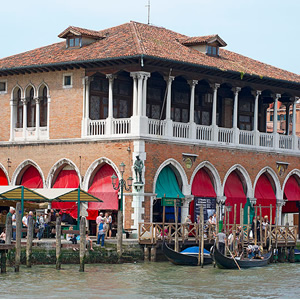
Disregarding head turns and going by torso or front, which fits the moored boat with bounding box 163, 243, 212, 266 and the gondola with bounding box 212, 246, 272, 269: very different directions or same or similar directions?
same or similar directions

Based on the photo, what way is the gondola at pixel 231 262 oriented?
to the viewer's right

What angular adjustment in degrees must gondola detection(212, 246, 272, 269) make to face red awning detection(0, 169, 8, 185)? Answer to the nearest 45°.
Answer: approximately 135° to its left

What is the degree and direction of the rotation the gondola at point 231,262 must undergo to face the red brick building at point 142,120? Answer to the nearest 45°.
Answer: approximately 135° to its left

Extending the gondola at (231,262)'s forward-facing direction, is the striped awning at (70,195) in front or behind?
behind

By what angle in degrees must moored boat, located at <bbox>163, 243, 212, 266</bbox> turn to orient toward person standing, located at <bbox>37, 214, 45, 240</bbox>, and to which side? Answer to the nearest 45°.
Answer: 0° — it already faces them

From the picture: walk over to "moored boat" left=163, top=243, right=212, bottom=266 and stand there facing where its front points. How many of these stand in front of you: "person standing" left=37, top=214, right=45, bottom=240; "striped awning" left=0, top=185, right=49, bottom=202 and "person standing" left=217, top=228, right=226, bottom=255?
2

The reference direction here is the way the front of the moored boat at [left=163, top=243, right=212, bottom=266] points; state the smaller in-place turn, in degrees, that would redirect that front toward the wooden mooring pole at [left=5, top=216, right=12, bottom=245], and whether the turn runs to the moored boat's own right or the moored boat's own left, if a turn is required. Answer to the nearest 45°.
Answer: approximately 45° to the moored boat's own left

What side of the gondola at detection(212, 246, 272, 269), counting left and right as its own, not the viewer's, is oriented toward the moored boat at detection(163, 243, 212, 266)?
back
